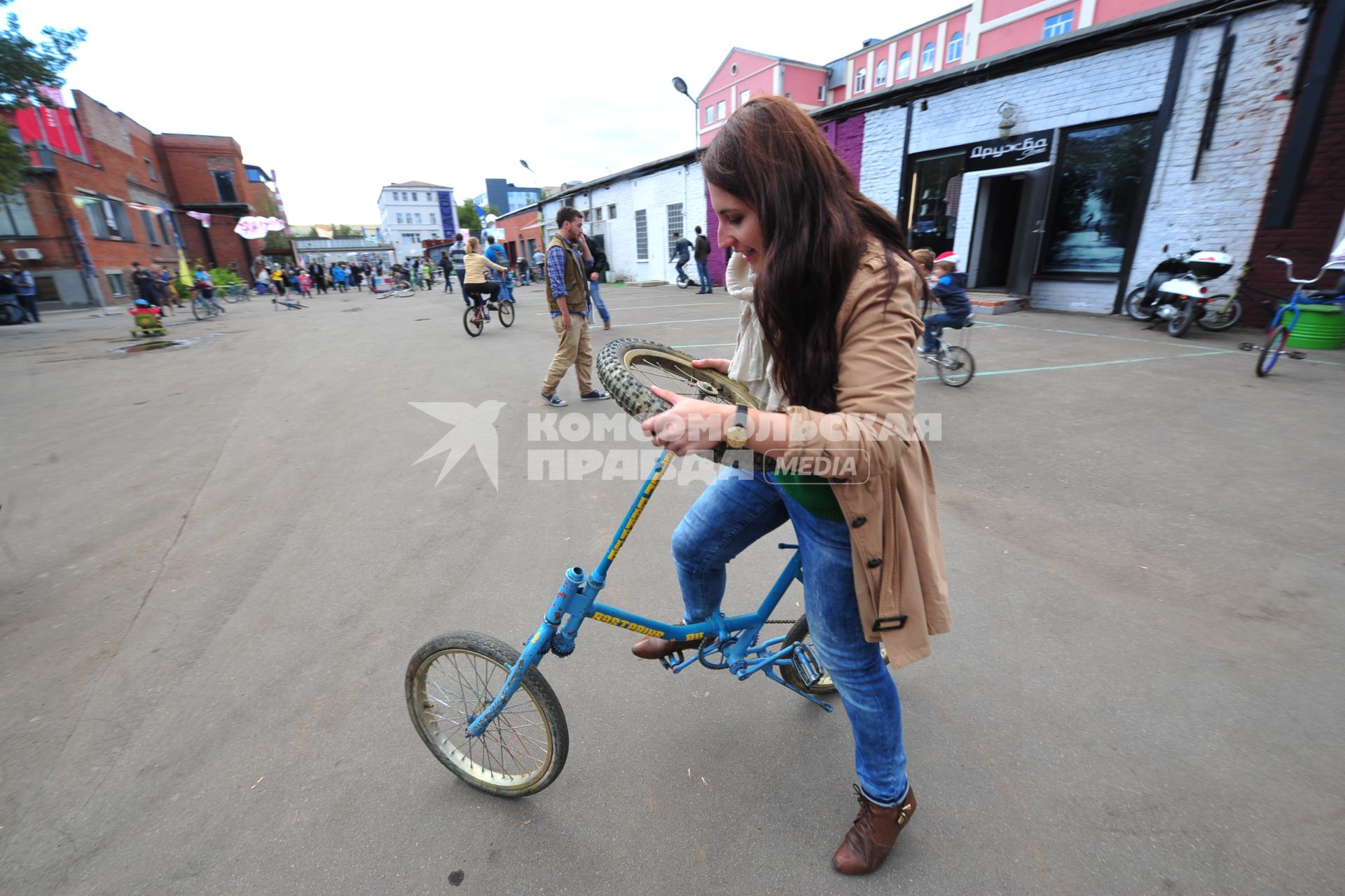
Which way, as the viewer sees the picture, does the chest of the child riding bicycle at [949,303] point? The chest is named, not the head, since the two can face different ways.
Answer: to the viewer's left

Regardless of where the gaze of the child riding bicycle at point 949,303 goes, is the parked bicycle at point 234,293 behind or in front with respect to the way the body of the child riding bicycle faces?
in front

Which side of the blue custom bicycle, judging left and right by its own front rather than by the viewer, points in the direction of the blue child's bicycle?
back

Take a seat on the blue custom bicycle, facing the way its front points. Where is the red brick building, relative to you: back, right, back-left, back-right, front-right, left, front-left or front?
right

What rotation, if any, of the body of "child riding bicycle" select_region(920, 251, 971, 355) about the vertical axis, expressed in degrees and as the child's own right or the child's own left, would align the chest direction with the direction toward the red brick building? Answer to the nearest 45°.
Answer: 0° — they already face it

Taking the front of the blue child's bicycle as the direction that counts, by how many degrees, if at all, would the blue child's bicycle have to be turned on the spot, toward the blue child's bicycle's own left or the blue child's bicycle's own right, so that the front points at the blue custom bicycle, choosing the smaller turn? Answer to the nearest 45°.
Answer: approximately 45° to the blue child's bicycle's own left

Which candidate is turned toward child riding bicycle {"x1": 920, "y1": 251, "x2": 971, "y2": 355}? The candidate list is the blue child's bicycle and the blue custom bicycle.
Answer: the blue child's bicycle

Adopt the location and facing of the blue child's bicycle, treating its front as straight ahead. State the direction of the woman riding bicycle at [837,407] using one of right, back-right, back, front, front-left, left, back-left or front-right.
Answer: front-left

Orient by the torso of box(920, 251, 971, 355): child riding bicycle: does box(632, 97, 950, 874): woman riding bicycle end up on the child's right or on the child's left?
on the child's left

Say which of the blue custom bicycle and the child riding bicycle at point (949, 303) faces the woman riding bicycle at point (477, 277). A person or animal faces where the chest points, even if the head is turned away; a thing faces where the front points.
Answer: the child riding bicycle

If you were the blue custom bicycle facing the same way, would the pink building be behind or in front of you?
behind

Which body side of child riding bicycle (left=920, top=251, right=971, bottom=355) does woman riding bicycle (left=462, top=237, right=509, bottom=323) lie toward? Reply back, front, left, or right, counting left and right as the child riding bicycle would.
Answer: front

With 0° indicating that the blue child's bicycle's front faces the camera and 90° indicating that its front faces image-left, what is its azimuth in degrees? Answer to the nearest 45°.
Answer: approximately 45°

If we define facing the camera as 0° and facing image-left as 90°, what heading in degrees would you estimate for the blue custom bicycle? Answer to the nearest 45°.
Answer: approximately 45°

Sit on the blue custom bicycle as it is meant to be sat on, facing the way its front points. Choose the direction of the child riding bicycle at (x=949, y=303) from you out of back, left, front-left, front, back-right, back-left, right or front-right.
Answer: back
